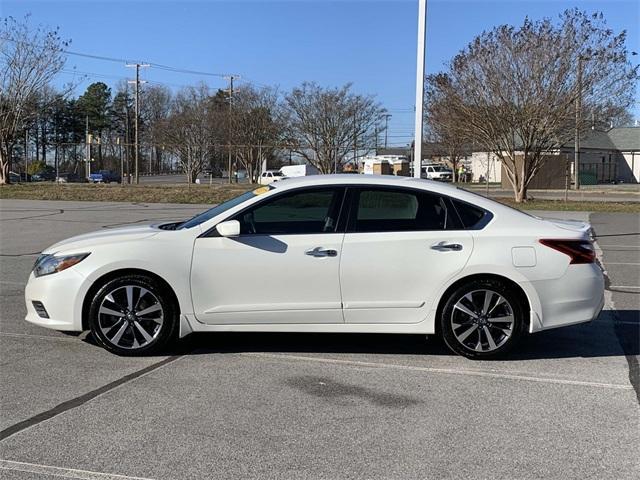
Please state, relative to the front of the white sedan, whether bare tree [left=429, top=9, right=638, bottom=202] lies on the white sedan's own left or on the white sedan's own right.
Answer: on the white sedan's own right

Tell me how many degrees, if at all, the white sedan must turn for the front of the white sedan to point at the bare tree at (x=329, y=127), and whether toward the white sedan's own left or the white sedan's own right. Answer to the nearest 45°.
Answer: approximately 90° to the white sedan's own right

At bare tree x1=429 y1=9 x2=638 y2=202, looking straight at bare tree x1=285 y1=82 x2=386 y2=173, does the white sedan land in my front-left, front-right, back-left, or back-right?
back-left

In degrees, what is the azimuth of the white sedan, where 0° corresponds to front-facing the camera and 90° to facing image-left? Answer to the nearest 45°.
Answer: approximately 90°

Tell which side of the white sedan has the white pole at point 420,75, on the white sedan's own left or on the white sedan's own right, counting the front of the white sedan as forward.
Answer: on the white sedan's own right
